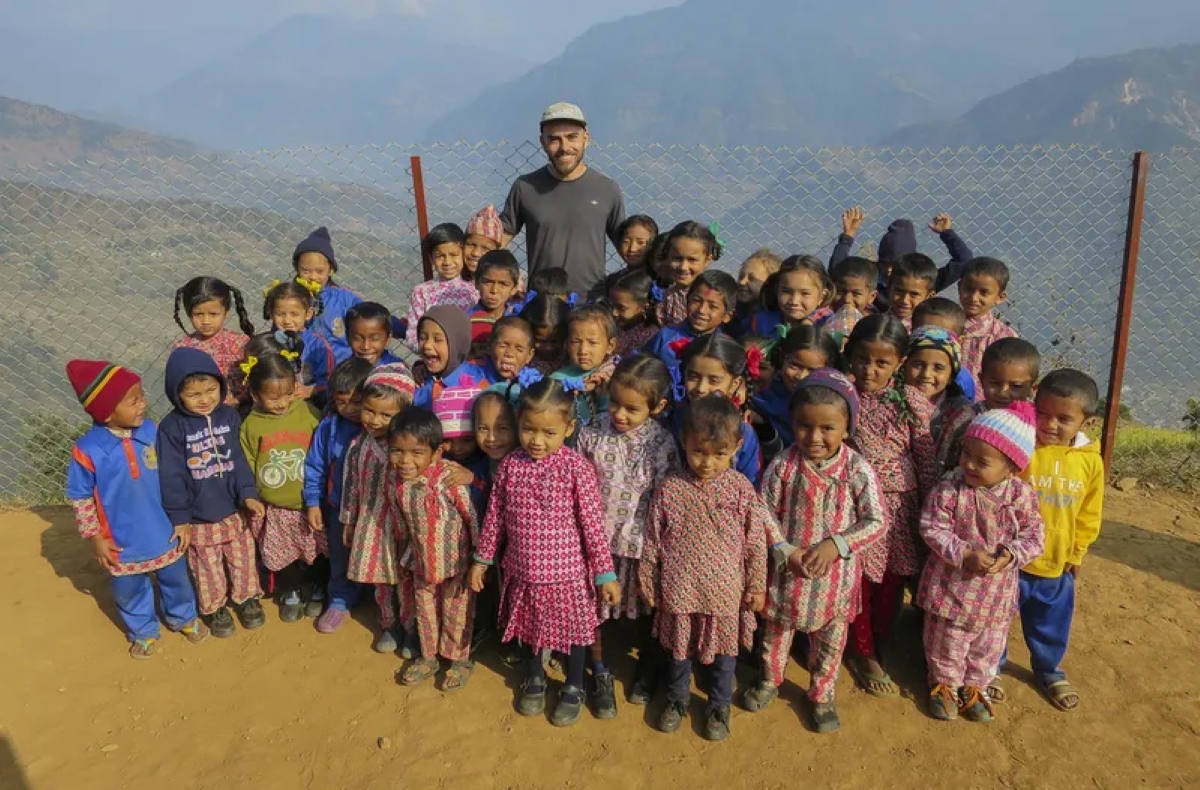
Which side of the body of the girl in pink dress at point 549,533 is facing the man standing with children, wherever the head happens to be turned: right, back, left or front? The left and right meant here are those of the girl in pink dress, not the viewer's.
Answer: back

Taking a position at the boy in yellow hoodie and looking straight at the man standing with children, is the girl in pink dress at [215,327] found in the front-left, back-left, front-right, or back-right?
front-left

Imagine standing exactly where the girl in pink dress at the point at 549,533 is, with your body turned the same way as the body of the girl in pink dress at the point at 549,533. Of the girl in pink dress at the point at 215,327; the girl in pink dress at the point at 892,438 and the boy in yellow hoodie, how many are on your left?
2

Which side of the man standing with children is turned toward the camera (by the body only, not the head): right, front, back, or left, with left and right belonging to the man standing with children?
front

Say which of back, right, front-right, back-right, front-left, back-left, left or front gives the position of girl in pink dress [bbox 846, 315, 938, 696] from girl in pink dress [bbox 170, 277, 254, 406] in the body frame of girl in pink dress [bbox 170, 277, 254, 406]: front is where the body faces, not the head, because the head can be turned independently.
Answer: front-left

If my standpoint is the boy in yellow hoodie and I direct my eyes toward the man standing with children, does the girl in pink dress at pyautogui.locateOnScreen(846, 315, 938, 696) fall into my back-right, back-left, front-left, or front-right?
front-left

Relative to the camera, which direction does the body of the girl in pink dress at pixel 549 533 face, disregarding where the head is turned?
toward the camera

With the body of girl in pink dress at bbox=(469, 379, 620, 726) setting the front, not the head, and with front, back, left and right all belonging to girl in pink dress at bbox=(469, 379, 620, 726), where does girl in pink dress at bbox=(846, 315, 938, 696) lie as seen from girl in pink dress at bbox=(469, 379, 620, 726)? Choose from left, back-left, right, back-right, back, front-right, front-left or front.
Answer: left

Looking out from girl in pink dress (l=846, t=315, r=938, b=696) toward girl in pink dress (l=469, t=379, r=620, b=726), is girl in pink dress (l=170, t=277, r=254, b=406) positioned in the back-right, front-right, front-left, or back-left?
front-right

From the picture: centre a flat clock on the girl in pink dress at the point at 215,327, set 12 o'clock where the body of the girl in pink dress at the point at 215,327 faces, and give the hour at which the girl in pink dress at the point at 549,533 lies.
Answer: the girl in pink dress at the point at 549,533 is roughly at 11 o'clock from the girl in pink dress at the point at 215,327.
